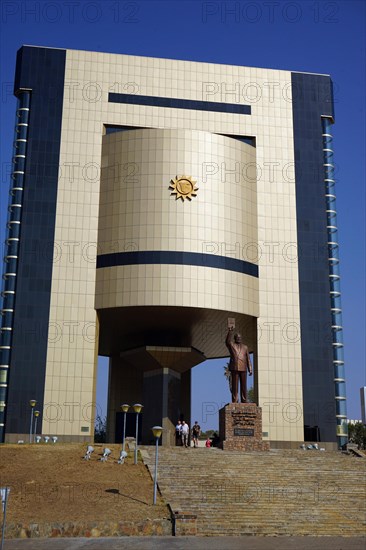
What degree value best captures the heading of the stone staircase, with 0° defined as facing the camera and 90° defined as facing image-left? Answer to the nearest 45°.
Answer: approximately 0°

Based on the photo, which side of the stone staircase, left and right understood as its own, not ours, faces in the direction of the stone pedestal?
back
